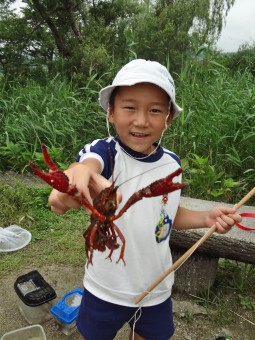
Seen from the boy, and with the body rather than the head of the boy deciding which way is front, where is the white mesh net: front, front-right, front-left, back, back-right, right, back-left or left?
back-right

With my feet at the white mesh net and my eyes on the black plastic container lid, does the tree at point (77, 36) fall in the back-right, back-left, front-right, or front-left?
back-left

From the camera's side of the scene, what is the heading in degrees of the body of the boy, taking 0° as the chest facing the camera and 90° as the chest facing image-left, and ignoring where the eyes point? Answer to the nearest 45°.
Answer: approximately 0°
